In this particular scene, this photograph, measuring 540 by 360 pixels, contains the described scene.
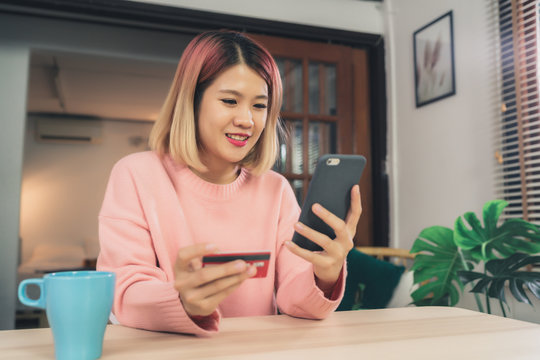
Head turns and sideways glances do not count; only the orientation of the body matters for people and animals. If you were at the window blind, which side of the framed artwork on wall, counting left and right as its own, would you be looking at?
left

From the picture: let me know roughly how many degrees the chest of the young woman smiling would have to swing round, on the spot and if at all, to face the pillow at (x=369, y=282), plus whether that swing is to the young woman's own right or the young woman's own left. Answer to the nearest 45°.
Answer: approximately 90° to the young woman's own left

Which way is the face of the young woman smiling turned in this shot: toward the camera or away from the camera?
toward the camera

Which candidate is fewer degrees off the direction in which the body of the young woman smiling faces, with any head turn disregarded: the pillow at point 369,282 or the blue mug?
the blue mug

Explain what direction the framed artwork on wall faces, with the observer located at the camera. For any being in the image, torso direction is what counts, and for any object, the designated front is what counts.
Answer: facing the viewer and to the left of the viewer

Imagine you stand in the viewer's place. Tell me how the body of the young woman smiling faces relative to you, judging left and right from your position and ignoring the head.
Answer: facing the viewer and to the right of the viewer

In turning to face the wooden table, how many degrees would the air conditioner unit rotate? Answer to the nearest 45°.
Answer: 0° — it already faces it

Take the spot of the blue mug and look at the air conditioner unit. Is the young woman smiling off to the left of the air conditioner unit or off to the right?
right

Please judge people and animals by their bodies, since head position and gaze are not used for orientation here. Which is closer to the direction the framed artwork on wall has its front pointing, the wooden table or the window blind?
the wooden table

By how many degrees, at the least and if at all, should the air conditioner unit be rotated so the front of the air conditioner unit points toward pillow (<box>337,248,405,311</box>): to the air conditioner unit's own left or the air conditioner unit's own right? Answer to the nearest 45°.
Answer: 0° — it already faces it

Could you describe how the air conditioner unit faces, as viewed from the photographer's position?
facing the viewer

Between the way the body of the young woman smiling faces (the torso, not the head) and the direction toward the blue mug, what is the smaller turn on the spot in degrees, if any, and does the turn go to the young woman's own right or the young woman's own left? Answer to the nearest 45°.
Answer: approximately 45° to the young woman's own right

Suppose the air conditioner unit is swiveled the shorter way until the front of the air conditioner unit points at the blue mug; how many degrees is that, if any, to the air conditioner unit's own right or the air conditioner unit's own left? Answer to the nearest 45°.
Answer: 0° — it already faces it
